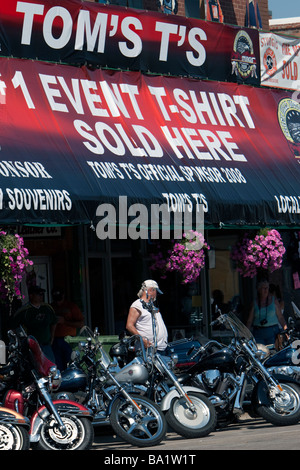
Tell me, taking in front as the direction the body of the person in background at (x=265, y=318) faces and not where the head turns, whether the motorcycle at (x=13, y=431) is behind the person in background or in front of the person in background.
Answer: in front

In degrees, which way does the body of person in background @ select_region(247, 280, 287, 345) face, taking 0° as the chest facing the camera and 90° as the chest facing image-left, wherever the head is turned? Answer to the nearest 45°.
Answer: approximately 0°

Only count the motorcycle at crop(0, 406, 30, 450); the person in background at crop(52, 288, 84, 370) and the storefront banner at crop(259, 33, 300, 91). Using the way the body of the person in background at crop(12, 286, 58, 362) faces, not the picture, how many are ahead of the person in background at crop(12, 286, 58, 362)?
1

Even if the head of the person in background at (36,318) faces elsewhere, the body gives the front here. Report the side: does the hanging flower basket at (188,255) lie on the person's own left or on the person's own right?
on the person's own left

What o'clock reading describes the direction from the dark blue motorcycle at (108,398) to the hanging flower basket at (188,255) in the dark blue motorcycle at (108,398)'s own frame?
The hanging flower basket is roughly at 8 o'clock from the dark blue motorcycle.

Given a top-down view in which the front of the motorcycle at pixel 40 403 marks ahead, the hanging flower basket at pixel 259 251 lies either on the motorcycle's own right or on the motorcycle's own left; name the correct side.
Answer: on the motorcycle's own left

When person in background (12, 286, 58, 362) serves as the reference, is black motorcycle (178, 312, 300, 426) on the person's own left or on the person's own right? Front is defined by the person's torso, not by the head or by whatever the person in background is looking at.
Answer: on the person's own left

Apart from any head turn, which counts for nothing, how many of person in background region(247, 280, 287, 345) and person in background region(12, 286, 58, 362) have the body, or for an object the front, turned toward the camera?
2

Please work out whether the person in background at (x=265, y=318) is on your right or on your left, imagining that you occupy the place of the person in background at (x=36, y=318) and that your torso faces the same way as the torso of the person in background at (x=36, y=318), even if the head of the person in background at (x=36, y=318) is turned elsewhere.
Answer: on your left
